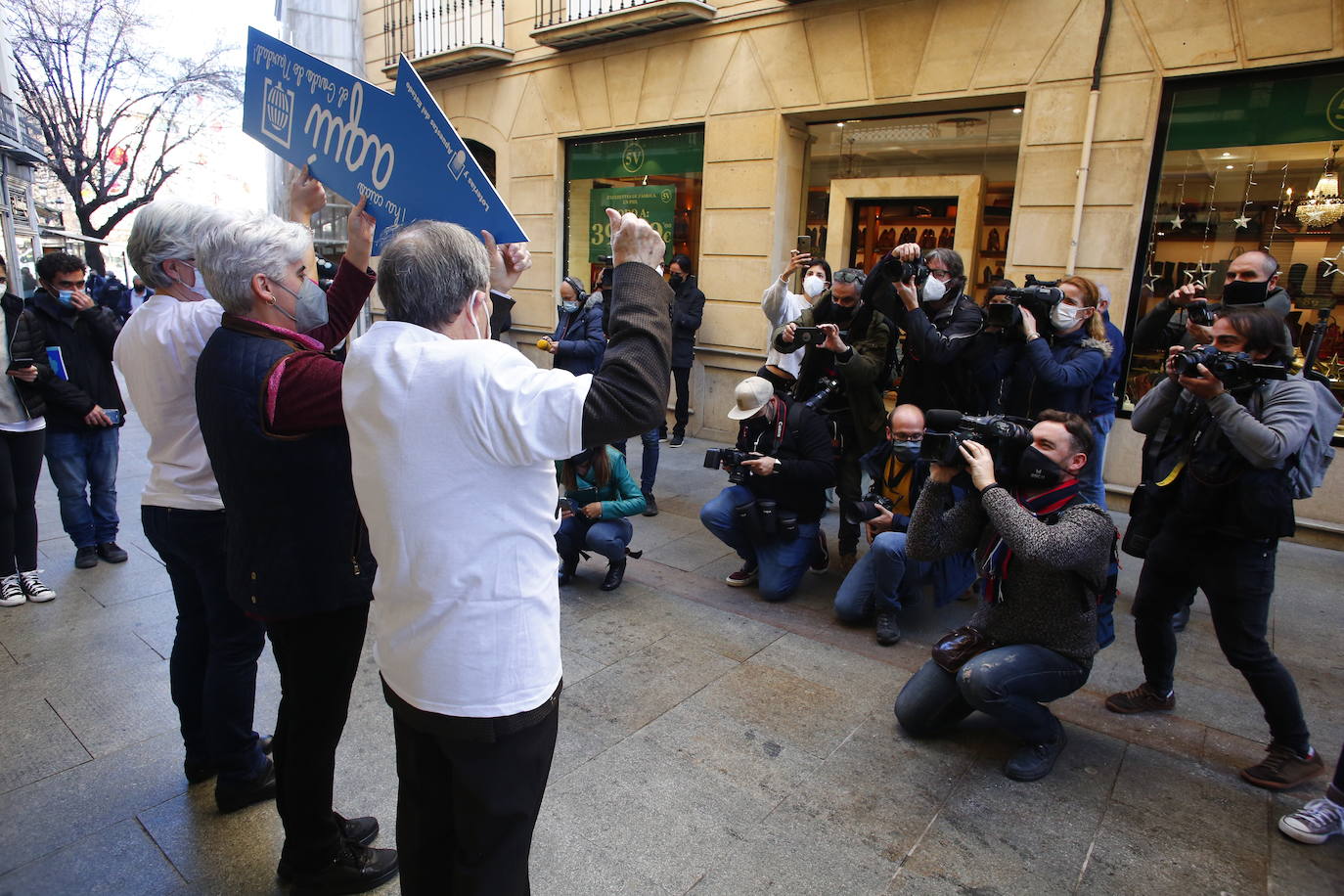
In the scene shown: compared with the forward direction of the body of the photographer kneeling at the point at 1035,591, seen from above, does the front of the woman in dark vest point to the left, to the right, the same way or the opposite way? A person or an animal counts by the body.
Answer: the opposite way

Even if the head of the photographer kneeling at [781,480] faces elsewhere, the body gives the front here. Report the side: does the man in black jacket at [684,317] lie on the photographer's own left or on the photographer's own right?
on the photographer's own right

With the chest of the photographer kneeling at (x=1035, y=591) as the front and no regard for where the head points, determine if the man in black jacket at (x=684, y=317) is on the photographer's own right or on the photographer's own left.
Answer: on the photographer's own right

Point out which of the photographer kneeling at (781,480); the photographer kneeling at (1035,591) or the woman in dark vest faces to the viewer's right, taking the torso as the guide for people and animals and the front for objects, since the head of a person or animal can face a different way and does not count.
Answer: the woman in dark vest

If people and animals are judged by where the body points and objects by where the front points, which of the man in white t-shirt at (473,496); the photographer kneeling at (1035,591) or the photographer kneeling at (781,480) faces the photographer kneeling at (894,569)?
the man in white t-shirt

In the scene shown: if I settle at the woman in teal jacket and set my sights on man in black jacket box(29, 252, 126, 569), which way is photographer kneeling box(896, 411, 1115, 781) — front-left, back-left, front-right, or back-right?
back-left

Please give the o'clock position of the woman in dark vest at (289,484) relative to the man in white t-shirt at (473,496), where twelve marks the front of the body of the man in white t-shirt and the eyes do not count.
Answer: The woman in dark vest is roughly at 9 o'clock from the man in white t-shirt.

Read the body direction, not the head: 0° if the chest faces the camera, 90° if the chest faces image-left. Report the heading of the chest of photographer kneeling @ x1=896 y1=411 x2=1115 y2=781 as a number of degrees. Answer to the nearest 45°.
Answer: approximately 45°

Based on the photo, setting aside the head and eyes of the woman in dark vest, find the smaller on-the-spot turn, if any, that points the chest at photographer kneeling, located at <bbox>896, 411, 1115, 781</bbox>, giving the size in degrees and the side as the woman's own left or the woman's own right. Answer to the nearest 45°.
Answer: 0° — they already face them

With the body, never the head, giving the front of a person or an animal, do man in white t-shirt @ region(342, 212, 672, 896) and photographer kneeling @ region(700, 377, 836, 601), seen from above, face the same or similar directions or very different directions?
very different directions

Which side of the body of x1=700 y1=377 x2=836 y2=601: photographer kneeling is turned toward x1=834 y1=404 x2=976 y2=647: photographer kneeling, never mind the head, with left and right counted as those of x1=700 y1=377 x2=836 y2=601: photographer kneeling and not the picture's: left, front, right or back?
left

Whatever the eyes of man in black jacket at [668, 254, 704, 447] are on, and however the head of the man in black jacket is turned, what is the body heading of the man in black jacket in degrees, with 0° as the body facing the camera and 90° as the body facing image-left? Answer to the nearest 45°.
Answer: approximately 45°
